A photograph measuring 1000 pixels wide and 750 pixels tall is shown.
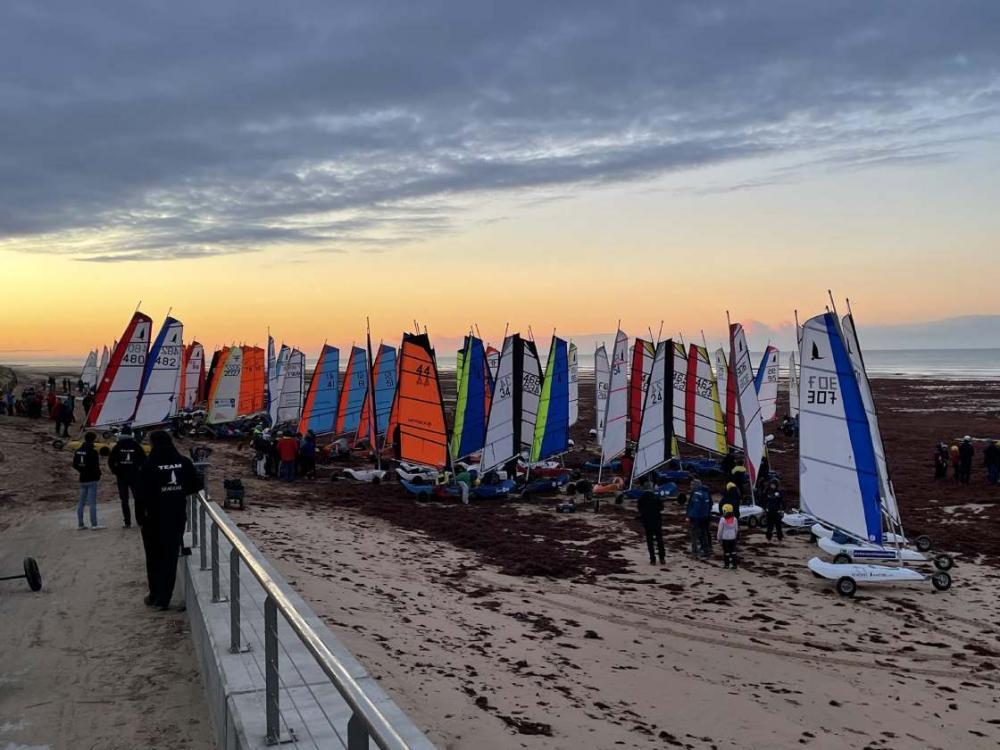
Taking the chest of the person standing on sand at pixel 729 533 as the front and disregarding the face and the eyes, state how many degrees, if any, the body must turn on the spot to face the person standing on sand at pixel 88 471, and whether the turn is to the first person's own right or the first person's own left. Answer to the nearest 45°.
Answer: approximately 135° to the first person's own left

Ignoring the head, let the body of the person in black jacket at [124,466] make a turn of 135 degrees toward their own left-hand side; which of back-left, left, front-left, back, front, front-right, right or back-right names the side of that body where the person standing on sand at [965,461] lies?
back-left

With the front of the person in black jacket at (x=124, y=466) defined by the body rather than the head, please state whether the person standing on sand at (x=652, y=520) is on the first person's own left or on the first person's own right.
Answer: on the first person's own right

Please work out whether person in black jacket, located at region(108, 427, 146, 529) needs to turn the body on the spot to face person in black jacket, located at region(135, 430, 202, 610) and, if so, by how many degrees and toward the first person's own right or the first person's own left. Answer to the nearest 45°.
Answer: approximately 180°

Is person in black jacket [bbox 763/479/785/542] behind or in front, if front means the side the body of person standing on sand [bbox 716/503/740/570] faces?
in front

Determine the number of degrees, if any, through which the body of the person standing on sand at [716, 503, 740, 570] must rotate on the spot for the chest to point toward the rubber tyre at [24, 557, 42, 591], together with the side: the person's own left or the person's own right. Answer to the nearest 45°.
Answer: approximately 135° to the person's own left

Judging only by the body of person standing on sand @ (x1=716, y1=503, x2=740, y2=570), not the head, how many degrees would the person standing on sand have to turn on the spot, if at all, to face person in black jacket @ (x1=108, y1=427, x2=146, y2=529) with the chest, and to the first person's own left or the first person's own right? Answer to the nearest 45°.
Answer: approximately 135° to the first person's own left

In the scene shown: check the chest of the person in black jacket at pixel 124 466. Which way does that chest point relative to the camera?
away from the camera

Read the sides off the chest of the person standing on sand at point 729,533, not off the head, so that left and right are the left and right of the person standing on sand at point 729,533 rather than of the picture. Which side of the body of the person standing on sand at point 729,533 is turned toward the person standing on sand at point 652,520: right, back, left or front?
left

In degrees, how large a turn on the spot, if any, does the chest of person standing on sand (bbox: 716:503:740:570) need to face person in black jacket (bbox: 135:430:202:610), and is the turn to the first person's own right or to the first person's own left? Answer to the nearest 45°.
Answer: approximately 135° to the first person's own left

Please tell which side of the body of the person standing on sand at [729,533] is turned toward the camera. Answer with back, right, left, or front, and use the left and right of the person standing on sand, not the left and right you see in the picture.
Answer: back

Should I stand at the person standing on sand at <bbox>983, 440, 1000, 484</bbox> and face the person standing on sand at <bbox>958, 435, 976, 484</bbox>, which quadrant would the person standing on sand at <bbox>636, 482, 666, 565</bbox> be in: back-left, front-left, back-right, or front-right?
front-left

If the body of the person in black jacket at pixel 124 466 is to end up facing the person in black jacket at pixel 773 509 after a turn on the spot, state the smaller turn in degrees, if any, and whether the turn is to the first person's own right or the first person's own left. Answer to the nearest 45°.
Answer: approximately 90° to the first person's own right

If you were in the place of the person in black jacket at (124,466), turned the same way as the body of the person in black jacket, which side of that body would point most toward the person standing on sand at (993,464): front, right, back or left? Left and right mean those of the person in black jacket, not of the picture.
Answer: right

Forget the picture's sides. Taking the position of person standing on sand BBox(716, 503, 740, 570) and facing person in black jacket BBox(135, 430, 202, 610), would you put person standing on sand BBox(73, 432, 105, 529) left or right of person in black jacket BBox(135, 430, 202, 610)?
right

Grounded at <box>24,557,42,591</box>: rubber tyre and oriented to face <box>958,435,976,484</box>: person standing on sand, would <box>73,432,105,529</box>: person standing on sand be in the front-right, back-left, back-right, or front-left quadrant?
front-left

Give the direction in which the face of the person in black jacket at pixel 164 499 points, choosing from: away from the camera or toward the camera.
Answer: away from the camera
